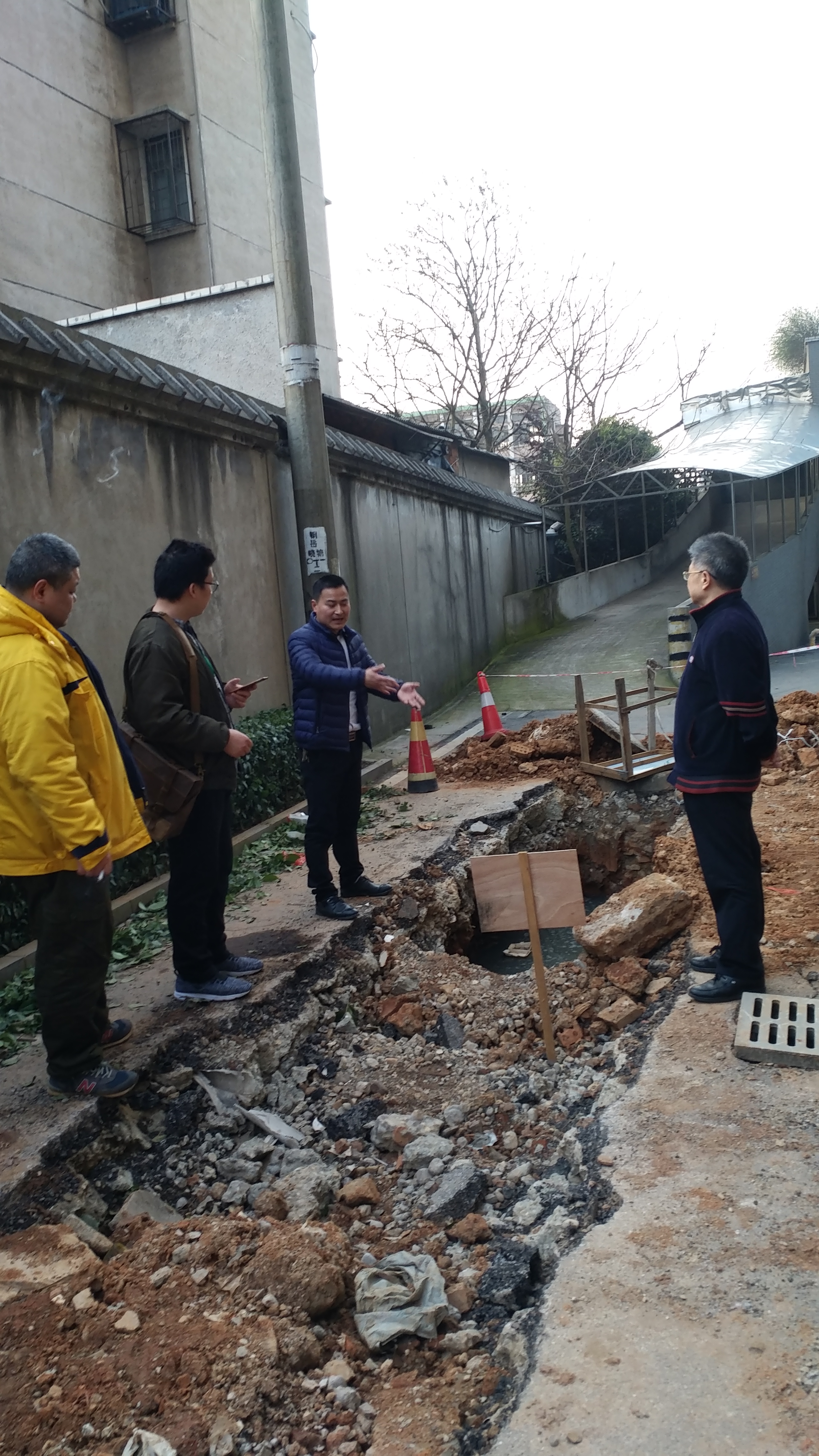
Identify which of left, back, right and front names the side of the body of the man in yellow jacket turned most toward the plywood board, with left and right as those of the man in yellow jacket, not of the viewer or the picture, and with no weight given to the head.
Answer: front

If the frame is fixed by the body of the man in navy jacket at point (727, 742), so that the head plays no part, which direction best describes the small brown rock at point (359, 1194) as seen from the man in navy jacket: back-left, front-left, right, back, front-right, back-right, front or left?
front-left

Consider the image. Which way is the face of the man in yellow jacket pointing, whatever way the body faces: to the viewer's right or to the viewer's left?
to the viewer's right

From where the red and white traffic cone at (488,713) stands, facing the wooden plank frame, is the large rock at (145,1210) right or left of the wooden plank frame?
right

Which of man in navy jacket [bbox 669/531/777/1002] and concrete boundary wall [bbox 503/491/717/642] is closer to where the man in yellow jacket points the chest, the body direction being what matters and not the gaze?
the man in navy jacket

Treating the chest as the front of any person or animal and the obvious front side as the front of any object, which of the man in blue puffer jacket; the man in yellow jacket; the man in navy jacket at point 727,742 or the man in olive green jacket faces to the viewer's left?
the man in navy jacket

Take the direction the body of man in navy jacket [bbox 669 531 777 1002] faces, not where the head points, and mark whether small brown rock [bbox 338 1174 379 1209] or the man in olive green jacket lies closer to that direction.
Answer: the man in olive green jacket

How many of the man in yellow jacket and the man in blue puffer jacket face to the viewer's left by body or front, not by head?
0

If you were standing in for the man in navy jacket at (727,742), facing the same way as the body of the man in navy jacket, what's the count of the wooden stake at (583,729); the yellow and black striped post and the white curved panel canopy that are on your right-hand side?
3

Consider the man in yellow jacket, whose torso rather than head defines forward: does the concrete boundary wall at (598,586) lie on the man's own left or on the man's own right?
on the man's own left

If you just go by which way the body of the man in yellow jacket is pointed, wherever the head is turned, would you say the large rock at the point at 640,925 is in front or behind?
in front

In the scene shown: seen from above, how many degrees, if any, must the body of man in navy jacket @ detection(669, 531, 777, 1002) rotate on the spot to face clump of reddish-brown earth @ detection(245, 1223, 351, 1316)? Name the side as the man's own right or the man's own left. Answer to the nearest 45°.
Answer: approximately 45° to the man's own left

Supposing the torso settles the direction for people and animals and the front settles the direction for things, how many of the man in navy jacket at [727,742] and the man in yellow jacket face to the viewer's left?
1

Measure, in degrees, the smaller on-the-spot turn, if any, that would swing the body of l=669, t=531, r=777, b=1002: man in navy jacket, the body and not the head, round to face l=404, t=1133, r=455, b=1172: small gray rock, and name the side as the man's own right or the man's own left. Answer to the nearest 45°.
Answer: approximately 45° to the man's own left

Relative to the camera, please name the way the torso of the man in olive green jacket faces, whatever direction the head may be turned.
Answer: to the viewer's right

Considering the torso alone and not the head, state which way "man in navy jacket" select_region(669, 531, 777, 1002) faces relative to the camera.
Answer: to the viewer's left

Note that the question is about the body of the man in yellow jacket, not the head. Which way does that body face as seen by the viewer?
to the viewer's right

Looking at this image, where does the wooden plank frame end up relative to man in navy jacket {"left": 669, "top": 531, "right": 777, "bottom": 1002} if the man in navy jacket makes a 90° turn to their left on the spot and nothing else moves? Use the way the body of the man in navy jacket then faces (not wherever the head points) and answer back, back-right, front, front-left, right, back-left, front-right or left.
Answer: back
